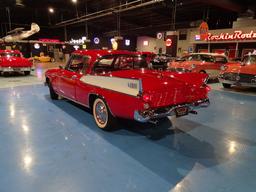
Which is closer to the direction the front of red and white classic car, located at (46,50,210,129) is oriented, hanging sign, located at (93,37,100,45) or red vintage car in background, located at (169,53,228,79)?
the hanging sign

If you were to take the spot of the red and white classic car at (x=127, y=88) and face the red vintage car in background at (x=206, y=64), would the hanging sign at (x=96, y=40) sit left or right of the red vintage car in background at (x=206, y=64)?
left

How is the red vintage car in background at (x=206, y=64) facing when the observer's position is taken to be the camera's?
facing the viewer and to the left of the viewer

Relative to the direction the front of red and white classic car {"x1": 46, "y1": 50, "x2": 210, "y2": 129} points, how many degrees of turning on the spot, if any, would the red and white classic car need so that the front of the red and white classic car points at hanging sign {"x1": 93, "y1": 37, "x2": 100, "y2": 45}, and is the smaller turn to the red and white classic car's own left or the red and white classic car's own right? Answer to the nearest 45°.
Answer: approximately 45° to the red and white classic car's own right

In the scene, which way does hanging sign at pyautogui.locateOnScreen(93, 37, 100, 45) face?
toward the camera

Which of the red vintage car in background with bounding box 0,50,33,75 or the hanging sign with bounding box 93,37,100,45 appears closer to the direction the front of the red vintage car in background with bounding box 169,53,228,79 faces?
the red vintage car in background

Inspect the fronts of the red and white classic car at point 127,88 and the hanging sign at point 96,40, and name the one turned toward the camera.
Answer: the hanging sign

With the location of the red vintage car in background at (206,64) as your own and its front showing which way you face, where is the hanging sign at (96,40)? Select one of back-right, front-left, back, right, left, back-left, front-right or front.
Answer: right

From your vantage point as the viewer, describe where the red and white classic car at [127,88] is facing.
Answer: facing away from the viewer and to the left of the viewer

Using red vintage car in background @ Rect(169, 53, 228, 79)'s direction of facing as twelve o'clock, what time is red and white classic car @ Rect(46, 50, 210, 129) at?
The red and white classic car is roughly at 11 o'clock from the red vintage car in background.

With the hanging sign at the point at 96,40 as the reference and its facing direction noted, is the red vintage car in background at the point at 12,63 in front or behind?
in front
